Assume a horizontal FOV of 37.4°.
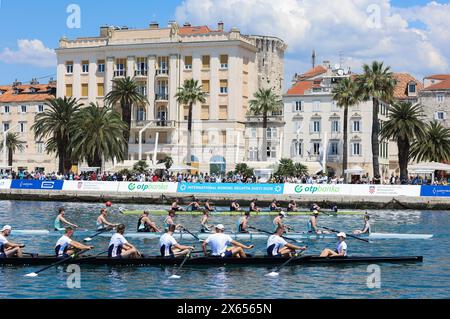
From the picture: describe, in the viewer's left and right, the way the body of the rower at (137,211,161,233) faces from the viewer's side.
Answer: facing to the right of the viewer

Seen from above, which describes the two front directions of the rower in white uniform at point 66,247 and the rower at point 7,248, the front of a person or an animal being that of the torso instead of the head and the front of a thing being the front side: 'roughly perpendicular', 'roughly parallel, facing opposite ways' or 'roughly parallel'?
roughly parallel

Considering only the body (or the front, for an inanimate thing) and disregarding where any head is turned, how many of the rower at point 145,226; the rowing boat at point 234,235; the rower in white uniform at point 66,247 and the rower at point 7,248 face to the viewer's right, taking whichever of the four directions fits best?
3

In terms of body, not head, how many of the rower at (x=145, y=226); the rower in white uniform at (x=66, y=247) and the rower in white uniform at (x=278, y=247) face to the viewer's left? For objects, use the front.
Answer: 0

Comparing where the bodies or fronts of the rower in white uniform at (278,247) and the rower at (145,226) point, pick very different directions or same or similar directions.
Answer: same or similar directions

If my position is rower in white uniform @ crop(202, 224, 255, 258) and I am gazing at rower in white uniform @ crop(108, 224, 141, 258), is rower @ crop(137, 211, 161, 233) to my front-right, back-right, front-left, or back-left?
front-right

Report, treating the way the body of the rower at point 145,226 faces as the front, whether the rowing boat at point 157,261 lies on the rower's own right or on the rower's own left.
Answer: on the rower's own right

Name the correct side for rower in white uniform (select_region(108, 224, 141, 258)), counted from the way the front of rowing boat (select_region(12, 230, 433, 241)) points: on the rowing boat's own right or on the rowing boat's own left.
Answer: on the rowing boat's own left

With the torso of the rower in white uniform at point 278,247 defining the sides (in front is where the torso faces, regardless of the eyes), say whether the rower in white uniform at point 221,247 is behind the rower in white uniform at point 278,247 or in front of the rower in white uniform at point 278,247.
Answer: behind

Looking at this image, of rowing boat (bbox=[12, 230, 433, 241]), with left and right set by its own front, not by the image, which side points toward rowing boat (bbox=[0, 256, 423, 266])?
left

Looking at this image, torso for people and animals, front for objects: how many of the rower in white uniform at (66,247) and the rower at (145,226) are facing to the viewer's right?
2

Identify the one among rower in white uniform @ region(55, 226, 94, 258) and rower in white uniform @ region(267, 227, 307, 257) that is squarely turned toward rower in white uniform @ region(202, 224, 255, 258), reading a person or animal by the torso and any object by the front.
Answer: rower in white uniform @ region(55, 226, 94, 258)

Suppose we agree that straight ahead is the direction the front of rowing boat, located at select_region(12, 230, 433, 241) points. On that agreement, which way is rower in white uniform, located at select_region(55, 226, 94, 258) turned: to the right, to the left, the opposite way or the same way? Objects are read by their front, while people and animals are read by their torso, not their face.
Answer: the opposite way

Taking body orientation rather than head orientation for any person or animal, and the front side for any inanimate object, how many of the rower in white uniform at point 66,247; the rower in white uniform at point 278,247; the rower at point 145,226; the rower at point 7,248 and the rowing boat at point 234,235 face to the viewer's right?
4

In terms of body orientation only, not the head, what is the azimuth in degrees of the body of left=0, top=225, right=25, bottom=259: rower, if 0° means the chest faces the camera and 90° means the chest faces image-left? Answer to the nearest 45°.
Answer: approximately 270°

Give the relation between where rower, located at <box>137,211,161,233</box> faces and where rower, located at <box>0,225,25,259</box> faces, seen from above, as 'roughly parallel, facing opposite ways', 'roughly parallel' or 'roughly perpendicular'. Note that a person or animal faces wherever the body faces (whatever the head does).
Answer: roughly parallel

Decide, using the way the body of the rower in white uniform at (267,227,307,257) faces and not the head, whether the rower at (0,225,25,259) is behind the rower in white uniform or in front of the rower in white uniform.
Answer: behind

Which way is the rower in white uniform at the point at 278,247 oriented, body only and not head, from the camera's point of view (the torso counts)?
to the viewer's right

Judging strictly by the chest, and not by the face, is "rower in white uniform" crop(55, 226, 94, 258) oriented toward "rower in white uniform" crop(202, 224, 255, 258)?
yes
